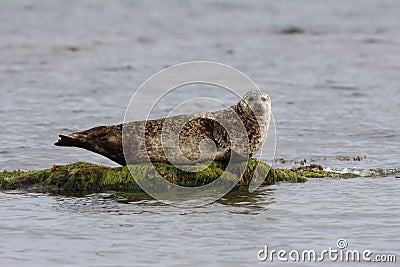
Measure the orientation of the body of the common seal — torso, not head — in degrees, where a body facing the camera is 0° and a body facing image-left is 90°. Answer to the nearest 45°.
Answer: approximately 270°
